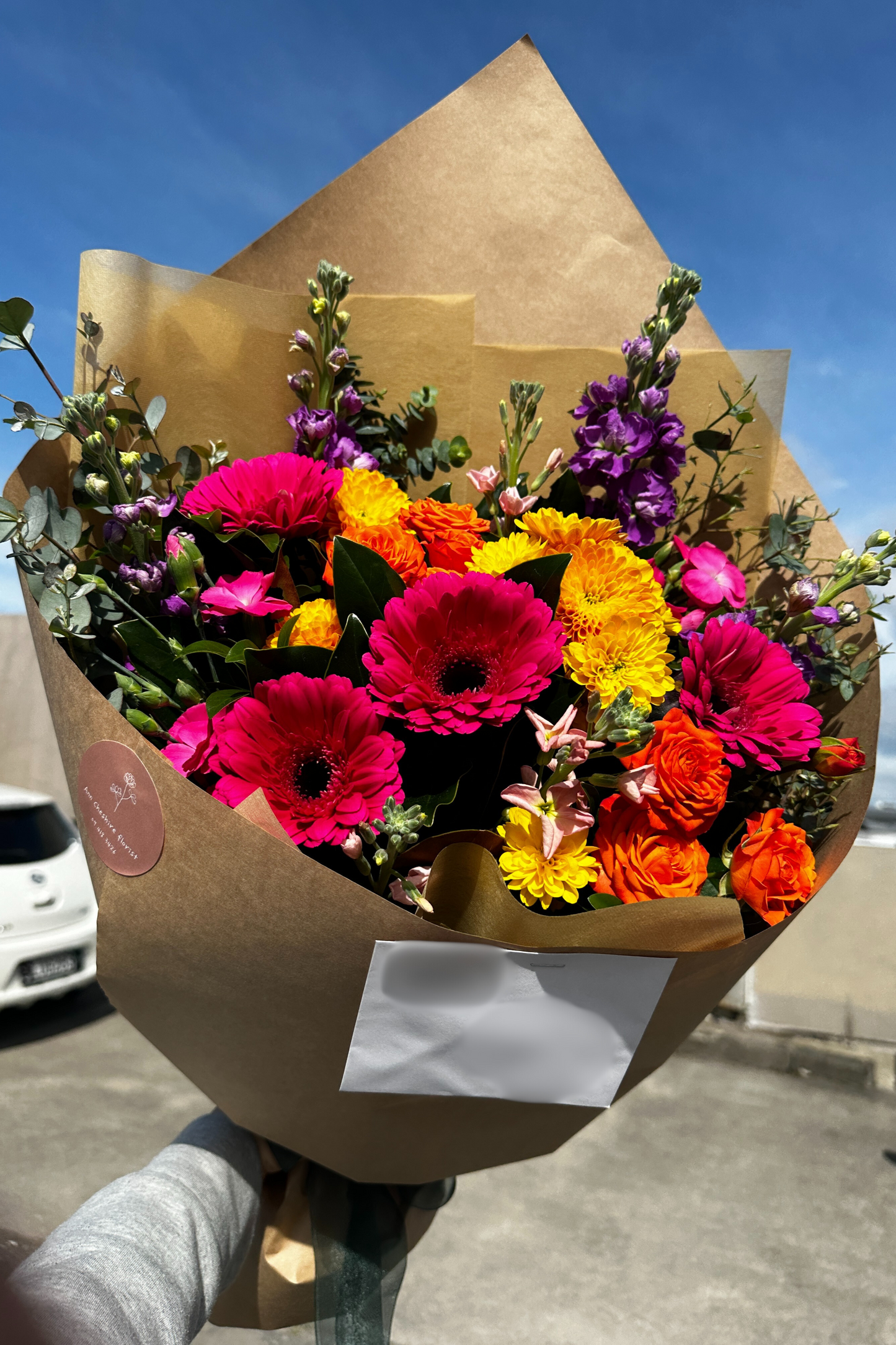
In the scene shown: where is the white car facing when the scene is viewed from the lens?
facing away from the viewer and to the left of the viewer

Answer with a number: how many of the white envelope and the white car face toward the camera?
1

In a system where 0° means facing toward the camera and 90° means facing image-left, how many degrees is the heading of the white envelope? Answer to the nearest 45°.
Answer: approximately 0°

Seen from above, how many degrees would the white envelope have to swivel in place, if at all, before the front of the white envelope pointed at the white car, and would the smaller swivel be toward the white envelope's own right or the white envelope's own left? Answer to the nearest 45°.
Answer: approximately 135° to the white envelope's own right

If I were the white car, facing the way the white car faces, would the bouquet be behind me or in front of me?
behind
